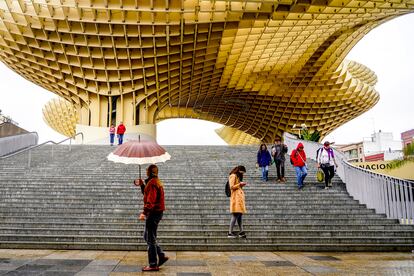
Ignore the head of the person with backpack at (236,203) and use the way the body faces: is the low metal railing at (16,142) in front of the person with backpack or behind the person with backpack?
behind

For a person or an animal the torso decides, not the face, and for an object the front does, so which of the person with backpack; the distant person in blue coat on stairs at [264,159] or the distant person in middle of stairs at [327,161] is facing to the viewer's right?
the person with backpack

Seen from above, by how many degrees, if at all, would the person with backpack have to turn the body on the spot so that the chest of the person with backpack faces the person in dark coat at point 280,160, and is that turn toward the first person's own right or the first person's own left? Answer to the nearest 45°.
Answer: approximately 90° to the first person's own left

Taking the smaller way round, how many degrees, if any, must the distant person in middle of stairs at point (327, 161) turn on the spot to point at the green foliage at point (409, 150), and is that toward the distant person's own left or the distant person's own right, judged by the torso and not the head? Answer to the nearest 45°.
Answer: approximately 135° to the distant person's own left

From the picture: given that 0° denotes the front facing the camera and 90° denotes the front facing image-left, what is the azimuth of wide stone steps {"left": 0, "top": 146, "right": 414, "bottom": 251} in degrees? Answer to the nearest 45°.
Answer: approximately 0°

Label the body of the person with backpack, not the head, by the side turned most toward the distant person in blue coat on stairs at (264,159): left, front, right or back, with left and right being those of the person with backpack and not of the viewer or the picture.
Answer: left

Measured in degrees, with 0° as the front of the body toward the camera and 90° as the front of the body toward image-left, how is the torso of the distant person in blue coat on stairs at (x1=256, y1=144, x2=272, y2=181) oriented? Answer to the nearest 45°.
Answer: approximately 0°

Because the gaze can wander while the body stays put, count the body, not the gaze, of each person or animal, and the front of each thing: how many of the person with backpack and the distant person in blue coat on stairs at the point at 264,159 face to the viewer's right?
1

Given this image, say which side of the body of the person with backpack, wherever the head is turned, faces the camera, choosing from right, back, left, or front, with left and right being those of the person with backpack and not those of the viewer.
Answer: right
